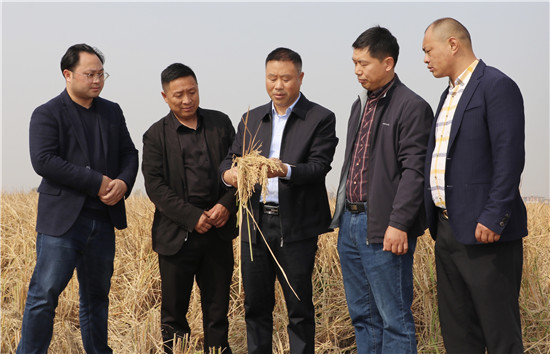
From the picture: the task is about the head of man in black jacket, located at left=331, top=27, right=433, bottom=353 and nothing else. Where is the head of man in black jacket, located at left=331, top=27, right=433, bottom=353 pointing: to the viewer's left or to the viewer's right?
to the viewer's left

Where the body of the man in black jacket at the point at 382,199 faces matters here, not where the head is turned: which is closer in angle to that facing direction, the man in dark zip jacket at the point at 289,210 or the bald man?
the man in dark zip jacket

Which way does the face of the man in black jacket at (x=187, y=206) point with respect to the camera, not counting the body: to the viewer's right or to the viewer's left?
to the viewer's right

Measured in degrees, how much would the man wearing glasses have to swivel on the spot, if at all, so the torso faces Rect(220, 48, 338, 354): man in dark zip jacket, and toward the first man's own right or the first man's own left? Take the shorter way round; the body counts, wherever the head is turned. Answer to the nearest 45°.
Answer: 0° — they already face them

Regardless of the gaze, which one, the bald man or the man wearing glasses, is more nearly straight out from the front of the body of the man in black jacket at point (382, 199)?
the man wearing glasses

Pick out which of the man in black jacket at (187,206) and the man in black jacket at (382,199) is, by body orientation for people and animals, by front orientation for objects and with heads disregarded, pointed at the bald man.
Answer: the man in black jacket at (187,206)

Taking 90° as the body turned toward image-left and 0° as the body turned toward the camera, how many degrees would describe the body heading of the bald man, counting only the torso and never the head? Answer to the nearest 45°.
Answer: approximately 45°

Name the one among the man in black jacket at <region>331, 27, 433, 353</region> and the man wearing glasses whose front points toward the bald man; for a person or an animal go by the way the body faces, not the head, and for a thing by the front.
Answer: the man wearing glasses

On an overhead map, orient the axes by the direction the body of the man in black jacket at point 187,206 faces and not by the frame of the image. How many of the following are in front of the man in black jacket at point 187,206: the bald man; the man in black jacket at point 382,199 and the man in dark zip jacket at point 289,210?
3

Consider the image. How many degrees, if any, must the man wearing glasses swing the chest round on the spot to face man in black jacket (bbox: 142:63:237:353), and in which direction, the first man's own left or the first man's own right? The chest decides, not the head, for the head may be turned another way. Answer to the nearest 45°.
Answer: approximately 45° to the first man's own left

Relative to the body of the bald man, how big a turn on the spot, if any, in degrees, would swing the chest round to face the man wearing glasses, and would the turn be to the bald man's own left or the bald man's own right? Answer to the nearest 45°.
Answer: approximately 45° to the bald man's own right

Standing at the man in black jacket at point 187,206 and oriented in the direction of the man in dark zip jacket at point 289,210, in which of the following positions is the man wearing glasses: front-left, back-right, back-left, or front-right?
back-right
